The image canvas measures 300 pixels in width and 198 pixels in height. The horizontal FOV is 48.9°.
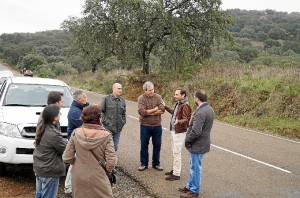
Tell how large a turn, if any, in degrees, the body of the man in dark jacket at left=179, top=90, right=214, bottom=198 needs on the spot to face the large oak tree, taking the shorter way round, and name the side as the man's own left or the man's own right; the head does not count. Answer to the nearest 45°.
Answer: approximately 90° to the man's own right

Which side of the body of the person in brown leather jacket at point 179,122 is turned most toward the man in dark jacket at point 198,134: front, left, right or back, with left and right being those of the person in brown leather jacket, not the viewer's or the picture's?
left

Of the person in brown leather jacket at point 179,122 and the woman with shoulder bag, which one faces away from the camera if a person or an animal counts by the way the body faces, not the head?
the woman with shoulder bag

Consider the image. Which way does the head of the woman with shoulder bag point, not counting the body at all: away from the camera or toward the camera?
away from the camera

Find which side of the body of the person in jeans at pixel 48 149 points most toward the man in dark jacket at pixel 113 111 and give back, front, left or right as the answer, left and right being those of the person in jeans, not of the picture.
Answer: front

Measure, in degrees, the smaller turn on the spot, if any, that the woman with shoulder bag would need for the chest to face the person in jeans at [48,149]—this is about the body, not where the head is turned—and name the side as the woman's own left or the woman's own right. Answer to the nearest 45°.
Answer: approximately 45° to the woman's own left

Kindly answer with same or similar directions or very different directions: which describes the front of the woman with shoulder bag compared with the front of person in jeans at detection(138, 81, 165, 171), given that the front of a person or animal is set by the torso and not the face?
very different directions

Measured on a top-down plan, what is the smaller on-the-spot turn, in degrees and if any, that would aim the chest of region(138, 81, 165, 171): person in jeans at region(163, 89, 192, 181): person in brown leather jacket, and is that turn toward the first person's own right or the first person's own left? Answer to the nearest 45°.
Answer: approximately 45° to the first person's own left

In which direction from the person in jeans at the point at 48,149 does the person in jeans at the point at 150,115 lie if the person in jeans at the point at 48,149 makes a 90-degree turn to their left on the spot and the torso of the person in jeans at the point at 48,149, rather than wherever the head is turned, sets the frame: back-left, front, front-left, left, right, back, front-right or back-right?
right

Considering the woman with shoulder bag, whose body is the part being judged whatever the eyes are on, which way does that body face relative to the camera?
away from the camera

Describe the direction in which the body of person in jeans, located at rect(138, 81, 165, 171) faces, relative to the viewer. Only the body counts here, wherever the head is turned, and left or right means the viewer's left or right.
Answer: facing the viewer

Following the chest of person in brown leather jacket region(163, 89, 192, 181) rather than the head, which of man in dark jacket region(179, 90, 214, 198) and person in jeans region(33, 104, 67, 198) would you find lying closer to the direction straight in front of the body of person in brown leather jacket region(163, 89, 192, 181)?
the person in jeans

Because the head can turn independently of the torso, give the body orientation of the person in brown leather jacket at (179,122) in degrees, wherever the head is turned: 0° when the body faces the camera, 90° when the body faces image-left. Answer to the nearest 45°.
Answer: approximately 90°

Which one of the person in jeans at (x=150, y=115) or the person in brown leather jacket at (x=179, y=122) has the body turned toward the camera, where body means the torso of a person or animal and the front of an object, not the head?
the person in jeans at (x=150, y=115)

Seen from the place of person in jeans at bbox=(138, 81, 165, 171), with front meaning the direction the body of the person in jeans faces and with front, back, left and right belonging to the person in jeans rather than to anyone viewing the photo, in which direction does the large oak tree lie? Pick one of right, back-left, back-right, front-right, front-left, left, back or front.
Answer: back

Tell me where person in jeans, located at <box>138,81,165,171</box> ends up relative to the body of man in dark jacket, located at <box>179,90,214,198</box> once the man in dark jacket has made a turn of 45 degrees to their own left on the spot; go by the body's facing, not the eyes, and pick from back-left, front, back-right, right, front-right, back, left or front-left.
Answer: right

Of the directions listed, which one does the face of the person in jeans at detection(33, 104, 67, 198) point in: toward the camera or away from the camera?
away from the camera

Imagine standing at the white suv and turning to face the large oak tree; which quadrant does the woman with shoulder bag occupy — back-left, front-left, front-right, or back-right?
back-right

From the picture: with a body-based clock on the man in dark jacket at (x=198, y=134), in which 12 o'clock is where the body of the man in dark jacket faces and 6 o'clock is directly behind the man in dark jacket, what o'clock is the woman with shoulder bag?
The woman with shoulder bag is roughly at 10 o'clock from the man in dark jacket.

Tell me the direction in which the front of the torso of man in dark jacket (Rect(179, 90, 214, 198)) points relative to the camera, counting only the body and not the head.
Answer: to the viewer's left
